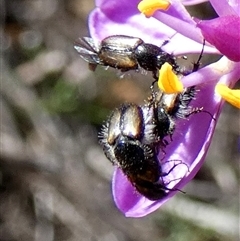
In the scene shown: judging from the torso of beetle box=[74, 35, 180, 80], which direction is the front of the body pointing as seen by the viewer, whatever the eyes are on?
to the viewer's right
